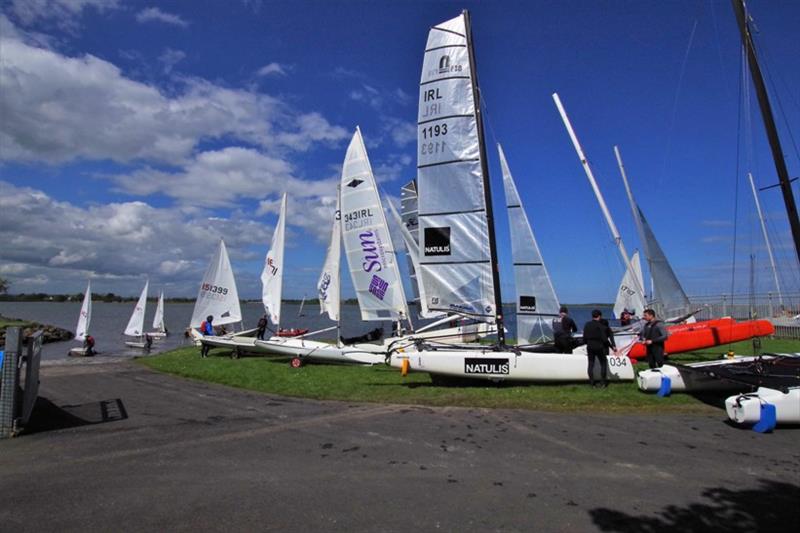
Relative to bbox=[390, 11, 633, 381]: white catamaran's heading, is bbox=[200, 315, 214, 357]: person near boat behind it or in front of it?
behind

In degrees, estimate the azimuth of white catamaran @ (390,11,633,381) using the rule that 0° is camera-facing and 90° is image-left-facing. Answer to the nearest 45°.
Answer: approximately 270°

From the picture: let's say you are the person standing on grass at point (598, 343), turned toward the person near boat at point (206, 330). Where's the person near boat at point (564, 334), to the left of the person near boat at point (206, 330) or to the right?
right
